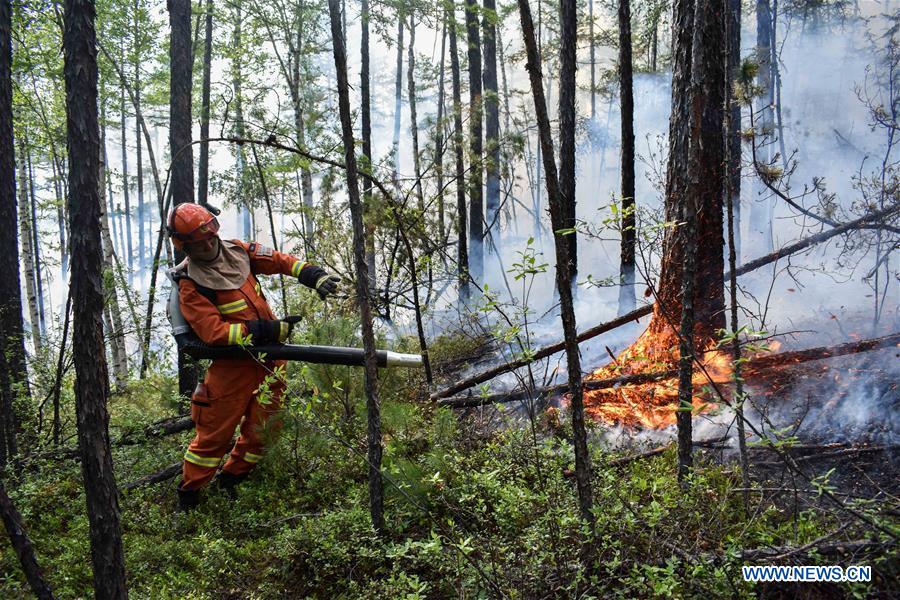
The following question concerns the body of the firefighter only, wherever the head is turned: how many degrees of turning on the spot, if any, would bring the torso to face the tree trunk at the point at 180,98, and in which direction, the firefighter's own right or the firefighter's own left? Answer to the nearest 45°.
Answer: approximately 135° to the firefighter's own left

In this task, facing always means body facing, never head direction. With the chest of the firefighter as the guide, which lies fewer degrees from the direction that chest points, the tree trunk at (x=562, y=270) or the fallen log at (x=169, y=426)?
the tree trunk

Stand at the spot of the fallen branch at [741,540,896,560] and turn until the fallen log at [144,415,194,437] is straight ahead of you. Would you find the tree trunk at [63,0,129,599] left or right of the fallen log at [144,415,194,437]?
left

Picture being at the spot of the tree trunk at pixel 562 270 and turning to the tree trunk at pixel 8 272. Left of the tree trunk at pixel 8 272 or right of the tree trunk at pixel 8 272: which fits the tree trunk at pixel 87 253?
left

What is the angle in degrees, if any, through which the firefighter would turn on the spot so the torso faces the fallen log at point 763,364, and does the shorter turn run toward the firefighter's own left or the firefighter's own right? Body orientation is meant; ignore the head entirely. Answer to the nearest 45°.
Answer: approximately 45° to the firefighter's own left

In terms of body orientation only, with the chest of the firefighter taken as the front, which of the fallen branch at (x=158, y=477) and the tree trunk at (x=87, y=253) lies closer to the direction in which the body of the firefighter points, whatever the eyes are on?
the tree trunk

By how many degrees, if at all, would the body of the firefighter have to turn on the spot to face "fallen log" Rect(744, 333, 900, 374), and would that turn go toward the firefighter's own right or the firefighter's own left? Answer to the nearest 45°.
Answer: approximately 45° to the firefighter's own left

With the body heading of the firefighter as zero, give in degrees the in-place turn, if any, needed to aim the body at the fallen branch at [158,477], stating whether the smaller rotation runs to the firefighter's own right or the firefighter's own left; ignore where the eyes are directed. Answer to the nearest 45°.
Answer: approximately 180°

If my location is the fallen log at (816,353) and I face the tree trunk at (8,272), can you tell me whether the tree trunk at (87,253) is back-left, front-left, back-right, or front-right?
front-left

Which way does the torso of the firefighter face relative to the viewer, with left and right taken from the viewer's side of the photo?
facing the viewer and to the right of the viewer

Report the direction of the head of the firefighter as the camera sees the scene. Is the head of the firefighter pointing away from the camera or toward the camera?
toward the camera

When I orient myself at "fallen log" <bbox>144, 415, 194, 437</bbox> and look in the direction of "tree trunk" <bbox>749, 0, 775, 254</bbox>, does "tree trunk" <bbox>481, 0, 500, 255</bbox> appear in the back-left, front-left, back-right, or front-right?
front-left
